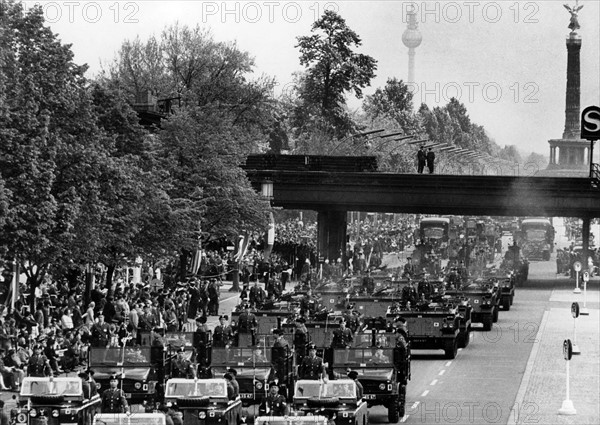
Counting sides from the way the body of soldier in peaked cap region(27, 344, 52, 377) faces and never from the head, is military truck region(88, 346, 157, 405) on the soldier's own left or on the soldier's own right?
on the soldier's own left

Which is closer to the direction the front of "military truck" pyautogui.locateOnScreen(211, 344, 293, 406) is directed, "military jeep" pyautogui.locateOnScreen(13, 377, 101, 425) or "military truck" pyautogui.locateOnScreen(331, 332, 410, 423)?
the military jeep
